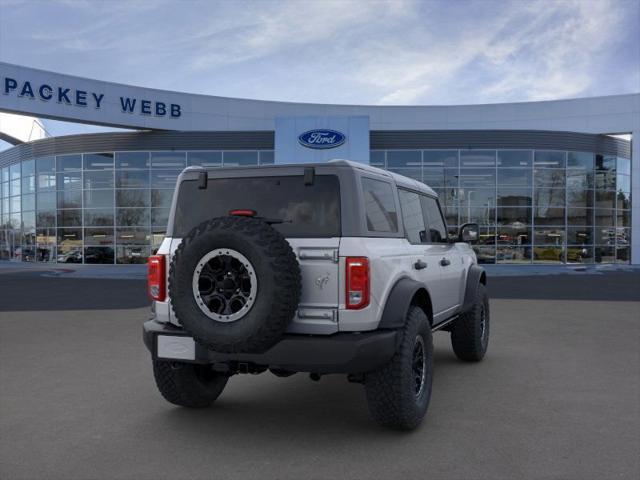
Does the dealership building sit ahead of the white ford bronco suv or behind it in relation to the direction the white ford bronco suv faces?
ahead

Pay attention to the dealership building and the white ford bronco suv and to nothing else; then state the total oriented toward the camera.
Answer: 1

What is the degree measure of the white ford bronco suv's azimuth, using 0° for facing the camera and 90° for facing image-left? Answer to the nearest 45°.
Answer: approximately 225°

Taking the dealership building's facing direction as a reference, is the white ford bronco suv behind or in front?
in front

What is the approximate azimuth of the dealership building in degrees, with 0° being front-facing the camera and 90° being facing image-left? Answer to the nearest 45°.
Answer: approximately 0°
